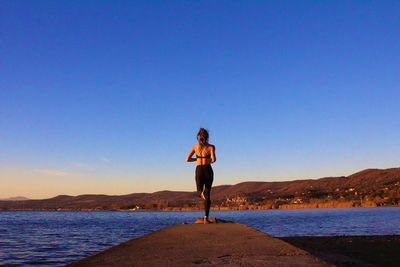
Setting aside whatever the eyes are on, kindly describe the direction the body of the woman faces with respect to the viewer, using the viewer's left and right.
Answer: facing away from the viewer
